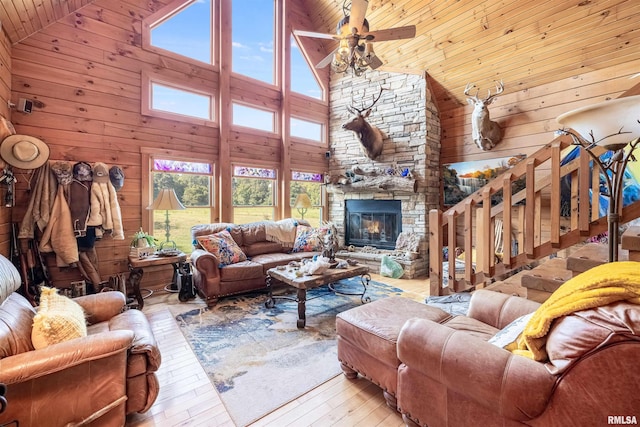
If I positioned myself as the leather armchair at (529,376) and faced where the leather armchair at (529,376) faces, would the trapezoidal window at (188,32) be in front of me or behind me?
in front

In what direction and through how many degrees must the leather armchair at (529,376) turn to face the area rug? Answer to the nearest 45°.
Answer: approximately 45° to its left

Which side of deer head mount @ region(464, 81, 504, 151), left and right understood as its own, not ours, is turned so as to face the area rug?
front

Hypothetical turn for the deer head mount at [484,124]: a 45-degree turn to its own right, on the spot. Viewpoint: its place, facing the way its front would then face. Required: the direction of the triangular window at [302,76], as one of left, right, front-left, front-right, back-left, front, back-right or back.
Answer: front

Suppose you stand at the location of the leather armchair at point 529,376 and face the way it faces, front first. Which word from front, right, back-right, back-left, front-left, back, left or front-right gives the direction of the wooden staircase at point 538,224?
front-right

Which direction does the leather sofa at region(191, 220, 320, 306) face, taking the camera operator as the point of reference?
facing the viewer and to the right of the viewer

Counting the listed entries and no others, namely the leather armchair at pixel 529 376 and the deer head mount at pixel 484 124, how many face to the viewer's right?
0

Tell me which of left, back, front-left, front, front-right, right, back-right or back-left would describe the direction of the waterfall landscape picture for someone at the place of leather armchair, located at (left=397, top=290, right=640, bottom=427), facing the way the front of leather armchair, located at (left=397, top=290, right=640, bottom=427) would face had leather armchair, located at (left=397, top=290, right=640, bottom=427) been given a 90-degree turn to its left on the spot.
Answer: back-right

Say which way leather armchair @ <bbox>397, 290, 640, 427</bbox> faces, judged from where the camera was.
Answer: facing away from the viewer and to the left of the viewer

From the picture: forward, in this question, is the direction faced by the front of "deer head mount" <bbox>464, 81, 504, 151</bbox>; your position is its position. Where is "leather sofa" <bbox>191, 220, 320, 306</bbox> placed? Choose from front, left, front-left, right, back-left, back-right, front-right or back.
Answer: front

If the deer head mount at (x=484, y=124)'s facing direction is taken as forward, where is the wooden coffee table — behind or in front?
in front
